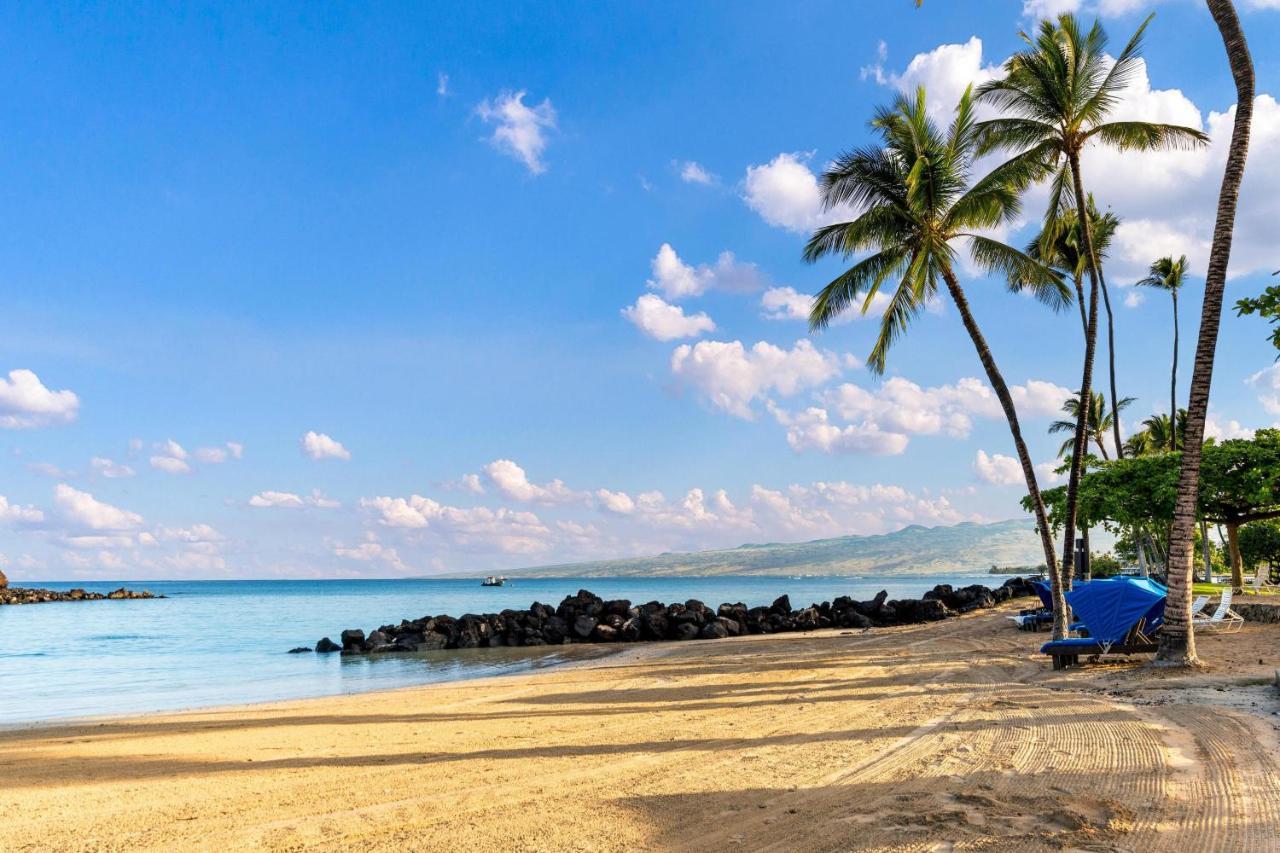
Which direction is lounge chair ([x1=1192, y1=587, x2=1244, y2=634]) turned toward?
to the viewer's left

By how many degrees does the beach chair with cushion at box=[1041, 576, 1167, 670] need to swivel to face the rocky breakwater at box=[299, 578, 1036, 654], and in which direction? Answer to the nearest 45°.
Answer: approximately 45° to its right

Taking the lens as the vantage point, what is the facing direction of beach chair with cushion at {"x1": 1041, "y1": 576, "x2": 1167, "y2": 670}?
facing to the left of the viewer

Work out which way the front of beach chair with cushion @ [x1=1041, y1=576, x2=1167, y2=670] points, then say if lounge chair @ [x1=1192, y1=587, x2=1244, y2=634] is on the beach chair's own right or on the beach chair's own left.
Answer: on the beach chair's own right

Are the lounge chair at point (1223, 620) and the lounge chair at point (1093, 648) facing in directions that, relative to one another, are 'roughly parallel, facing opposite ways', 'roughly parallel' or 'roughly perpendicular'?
roughly parallel
